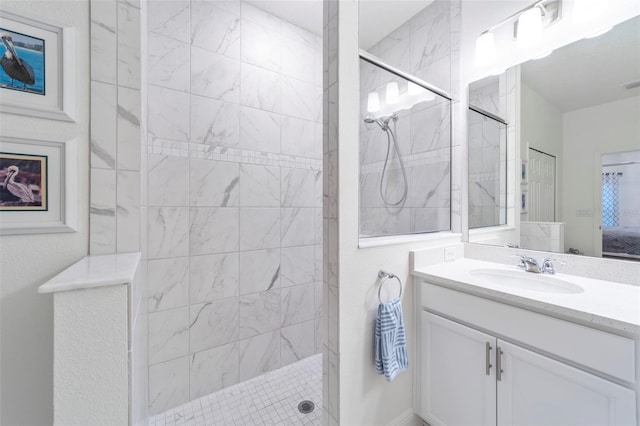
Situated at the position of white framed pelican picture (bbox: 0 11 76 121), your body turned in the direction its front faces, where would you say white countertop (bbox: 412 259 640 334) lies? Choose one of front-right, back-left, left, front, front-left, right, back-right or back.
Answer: front

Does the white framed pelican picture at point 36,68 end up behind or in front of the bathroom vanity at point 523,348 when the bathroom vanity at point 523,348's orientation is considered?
in front

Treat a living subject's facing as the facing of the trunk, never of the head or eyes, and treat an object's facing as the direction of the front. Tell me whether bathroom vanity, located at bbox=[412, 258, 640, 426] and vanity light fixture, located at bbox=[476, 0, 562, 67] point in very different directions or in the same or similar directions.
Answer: same or similar directions

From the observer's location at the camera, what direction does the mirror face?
facing the viewer and to the left of the viewer

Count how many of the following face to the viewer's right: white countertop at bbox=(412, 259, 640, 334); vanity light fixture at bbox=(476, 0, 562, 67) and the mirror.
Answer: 0

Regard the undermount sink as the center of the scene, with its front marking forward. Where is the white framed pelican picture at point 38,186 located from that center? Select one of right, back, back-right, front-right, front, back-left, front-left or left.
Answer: front

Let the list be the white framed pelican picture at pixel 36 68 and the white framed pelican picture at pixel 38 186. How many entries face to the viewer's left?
0

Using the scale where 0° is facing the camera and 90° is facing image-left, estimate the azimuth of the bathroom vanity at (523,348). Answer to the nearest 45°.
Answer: approximately 45°

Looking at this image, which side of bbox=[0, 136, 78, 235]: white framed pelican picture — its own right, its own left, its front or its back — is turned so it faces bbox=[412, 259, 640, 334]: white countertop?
front

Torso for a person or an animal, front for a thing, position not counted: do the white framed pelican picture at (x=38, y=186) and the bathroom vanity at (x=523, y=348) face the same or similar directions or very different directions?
very different directions

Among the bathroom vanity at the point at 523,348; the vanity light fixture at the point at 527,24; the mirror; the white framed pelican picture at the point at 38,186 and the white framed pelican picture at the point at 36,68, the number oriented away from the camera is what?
0
